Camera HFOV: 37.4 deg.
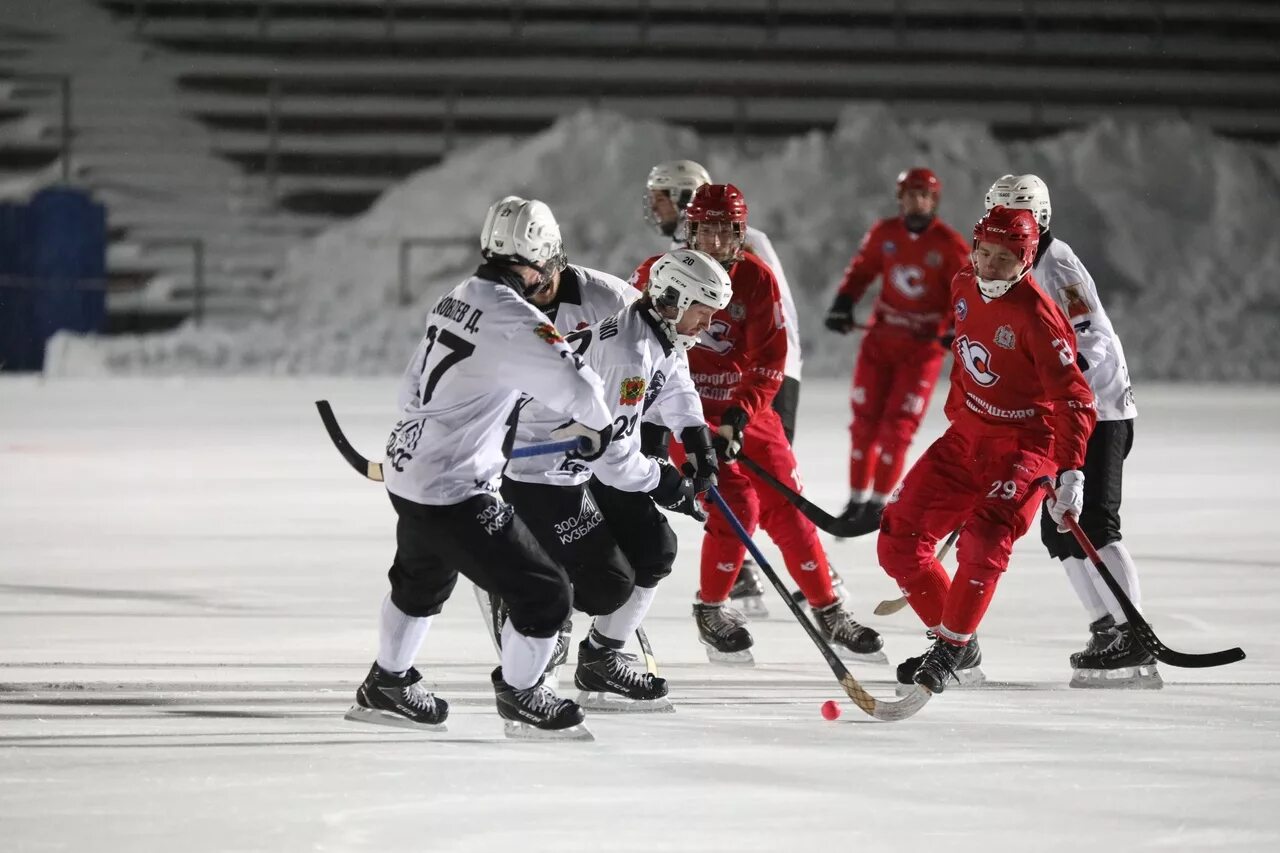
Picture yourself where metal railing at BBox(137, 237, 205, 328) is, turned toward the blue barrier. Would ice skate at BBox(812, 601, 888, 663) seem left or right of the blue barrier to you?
left

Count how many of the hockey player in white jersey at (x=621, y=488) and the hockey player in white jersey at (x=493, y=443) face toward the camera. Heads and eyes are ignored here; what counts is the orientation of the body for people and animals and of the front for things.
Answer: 0

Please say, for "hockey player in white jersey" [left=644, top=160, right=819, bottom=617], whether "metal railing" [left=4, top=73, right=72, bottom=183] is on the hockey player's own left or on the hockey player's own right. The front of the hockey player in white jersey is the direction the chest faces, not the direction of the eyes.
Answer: on the hockey player's own right

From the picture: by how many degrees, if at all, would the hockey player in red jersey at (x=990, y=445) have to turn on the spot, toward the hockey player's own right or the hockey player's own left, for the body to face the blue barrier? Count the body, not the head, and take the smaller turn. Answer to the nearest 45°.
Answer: approximately 90° to the hockey player's own right

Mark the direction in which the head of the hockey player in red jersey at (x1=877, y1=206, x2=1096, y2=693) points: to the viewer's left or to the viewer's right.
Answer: to the viewer's left

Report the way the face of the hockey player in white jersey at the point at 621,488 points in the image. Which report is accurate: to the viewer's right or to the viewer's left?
to the viewer's right

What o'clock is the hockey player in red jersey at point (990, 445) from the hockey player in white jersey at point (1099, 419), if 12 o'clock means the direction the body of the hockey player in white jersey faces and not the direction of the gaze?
The hockey player in red jersey is roughly at 10 o'clock from the hockey player in white jersey.

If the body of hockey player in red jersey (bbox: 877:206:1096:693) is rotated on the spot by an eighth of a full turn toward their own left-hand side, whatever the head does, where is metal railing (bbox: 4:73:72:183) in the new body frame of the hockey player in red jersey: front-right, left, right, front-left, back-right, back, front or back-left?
back-right

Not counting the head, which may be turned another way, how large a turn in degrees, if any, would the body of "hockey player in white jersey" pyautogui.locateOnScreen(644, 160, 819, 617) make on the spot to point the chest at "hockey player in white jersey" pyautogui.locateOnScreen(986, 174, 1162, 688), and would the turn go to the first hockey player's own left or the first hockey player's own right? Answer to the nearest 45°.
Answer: approximately 90° to the first hockey player's own left

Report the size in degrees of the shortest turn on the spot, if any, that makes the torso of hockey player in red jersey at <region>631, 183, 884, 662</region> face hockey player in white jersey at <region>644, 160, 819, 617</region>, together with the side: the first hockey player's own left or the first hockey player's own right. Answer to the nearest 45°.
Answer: approximately 180°

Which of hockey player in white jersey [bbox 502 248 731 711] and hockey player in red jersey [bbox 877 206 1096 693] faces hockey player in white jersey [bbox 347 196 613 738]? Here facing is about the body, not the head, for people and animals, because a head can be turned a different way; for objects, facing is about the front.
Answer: the hockey player in red jersey

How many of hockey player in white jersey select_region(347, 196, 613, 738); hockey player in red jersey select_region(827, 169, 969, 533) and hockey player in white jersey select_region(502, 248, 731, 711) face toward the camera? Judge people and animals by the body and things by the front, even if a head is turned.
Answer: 1

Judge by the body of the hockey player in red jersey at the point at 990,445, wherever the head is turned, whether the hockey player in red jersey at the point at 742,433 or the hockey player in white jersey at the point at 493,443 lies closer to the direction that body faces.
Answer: the hockey player in white jersey

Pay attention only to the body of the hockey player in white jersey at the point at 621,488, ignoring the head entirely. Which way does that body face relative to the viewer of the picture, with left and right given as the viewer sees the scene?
facing to the right of the viewer
